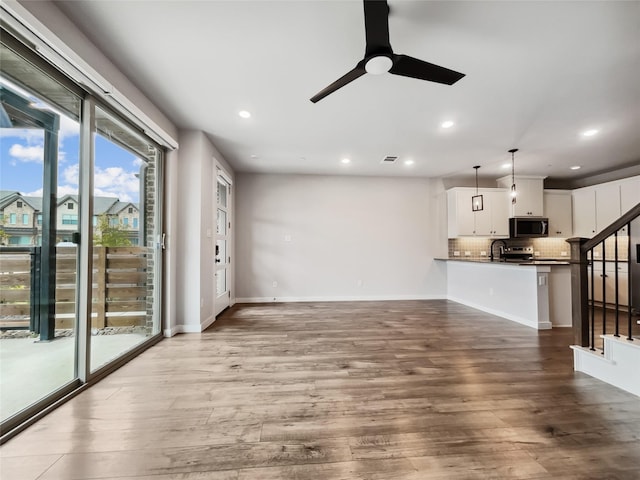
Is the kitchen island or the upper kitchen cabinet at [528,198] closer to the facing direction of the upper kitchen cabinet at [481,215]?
the kitchen island

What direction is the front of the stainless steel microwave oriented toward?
toward the camera

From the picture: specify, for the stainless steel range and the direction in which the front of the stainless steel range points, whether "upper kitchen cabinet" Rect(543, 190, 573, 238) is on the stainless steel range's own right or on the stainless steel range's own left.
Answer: on the stainless steel range's own left

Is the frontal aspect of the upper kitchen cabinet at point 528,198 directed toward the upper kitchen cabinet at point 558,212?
no

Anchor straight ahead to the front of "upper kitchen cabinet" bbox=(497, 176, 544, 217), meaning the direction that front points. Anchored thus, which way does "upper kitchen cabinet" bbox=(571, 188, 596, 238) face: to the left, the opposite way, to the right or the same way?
the same way

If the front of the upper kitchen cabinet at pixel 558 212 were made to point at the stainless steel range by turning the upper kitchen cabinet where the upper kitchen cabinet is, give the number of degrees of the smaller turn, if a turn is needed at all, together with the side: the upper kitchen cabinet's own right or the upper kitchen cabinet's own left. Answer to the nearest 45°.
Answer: approximately 45° to the upper kitchen cabinet's own right

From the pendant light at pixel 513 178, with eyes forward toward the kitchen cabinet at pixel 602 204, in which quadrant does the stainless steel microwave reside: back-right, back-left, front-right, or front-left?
front-left

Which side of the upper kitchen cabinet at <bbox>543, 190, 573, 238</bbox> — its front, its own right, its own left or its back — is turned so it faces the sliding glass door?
right

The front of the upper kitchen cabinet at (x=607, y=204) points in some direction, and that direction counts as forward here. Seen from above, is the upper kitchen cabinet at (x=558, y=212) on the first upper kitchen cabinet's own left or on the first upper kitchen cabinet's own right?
on the first upper kitchen cabinet's own right

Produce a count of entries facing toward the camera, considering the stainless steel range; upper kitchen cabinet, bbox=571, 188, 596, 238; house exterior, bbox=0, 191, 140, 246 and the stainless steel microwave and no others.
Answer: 4

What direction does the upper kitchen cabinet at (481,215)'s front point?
toward the camera

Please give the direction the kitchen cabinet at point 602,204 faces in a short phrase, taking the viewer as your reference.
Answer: facing the viewer and to the left of the viewer

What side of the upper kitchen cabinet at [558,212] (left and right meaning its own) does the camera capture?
front

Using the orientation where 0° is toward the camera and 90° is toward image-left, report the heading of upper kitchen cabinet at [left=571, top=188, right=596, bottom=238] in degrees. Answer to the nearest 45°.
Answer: approximately 0°
